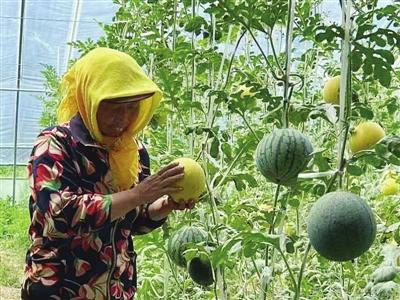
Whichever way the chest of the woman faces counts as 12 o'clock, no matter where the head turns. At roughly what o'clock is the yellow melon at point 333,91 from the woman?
The yellow melon is roughly at 11 o'clock from the woman.

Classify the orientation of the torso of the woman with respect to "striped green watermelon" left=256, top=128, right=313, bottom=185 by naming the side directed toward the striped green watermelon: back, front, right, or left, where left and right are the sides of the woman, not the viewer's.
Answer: front

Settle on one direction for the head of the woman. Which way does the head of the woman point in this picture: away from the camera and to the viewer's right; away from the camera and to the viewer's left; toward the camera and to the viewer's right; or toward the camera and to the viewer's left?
toward the camera and to the viewer's right

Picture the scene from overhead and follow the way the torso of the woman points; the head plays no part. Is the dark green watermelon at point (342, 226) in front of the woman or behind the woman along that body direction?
in front

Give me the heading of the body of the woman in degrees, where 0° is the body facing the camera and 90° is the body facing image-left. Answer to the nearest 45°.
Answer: approximately 315°

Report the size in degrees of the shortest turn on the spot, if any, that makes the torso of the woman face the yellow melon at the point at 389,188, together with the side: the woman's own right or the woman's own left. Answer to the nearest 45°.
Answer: approximately 45° to the woman's own left

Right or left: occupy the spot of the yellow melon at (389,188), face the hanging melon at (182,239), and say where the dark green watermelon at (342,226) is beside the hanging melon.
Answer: left

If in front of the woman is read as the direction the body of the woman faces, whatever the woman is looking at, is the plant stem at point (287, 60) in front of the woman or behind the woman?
in front
